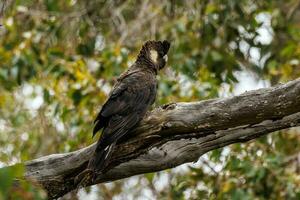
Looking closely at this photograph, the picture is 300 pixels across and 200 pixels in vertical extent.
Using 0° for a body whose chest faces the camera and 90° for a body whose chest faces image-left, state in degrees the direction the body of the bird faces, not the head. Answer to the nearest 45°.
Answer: approximately 225°
